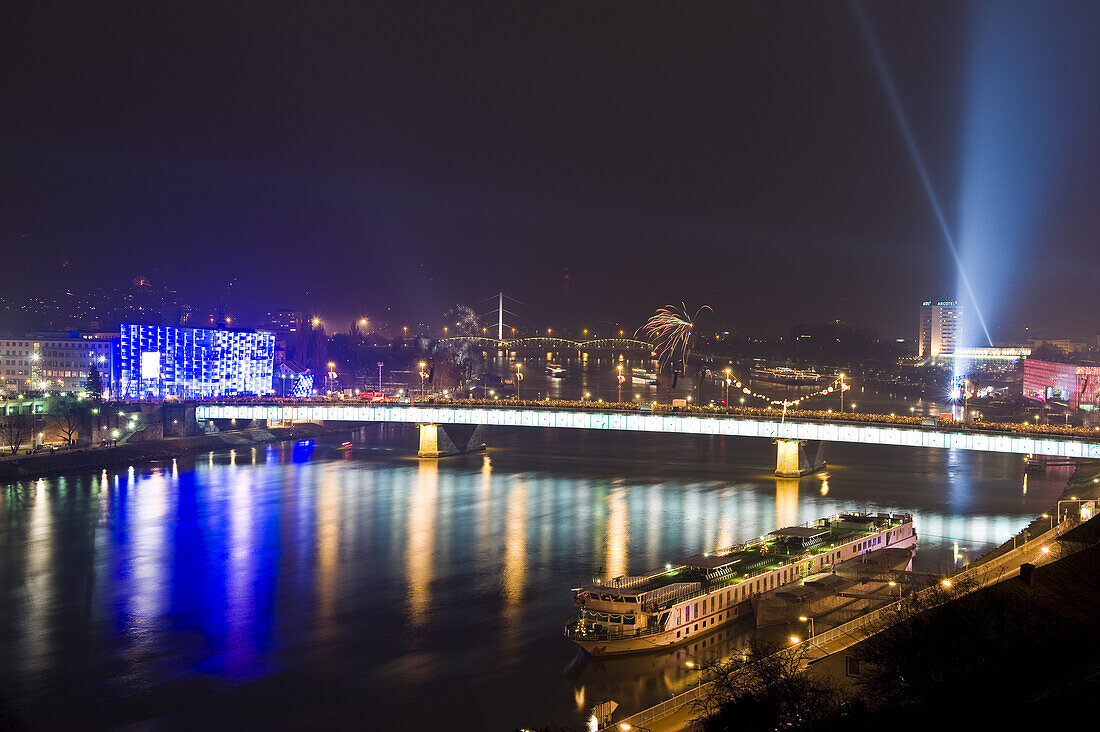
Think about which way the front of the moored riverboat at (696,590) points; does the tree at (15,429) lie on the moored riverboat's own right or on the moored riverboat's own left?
on the moored riverboat's own right

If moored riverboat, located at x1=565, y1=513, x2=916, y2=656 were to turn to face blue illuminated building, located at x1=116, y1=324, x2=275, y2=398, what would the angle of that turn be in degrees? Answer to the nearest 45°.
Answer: approximately 90° to its right

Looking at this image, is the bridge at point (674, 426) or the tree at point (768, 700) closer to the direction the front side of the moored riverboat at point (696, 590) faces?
the tree

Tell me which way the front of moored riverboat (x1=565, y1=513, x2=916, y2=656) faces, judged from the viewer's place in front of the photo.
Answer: facing the viewer and to the left of the viewer

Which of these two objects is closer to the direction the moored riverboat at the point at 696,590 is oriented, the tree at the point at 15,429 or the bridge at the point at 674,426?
the tree

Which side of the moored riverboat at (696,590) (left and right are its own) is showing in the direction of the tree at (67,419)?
right

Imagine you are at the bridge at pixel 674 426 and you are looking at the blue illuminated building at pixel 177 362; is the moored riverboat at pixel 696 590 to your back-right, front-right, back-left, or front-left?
back-left

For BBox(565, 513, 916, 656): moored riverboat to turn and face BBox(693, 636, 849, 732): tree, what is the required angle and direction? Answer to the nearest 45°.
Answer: approximately 45° to its left
